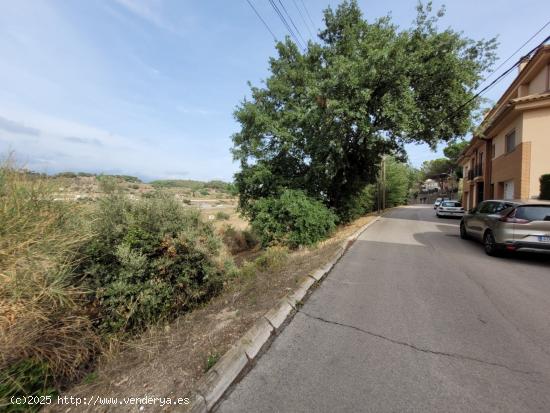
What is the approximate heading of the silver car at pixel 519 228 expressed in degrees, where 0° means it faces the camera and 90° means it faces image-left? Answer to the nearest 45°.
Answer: approximately 135°

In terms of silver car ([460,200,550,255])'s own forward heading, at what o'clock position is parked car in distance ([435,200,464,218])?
The parked car in distance is roughly at 1 o'clock from the silver car.

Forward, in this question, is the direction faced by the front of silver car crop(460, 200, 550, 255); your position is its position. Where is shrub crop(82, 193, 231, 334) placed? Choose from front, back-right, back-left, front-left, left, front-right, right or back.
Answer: left

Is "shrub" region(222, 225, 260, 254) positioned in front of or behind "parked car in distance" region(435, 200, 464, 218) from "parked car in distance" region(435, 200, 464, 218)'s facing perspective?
behind

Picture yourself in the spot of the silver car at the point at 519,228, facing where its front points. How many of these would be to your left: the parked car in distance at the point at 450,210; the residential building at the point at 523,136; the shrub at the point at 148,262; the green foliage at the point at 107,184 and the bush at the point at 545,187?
2

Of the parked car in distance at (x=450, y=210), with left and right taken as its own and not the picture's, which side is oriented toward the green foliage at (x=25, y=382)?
back

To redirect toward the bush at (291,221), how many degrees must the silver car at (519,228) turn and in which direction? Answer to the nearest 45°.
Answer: approximately 45° to its left

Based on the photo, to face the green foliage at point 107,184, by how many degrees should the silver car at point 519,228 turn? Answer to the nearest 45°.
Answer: approximately 90° to its left

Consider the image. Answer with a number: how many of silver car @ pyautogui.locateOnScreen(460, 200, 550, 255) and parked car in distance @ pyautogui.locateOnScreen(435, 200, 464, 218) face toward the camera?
0

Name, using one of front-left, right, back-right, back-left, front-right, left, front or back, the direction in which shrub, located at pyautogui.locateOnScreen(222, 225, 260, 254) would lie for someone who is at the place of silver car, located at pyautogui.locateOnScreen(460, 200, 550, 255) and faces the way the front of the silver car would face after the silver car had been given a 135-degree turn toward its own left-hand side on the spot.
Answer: right

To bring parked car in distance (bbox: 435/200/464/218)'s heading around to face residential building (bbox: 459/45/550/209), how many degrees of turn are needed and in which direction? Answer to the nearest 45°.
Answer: approximately 135° to its right

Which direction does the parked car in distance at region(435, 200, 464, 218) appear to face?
away from the camera

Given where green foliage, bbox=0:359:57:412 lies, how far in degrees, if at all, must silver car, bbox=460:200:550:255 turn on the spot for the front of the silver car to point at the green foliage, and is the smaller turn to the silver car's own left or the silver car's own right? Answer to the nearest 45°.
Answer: approximately 135° to the silver car's own left
